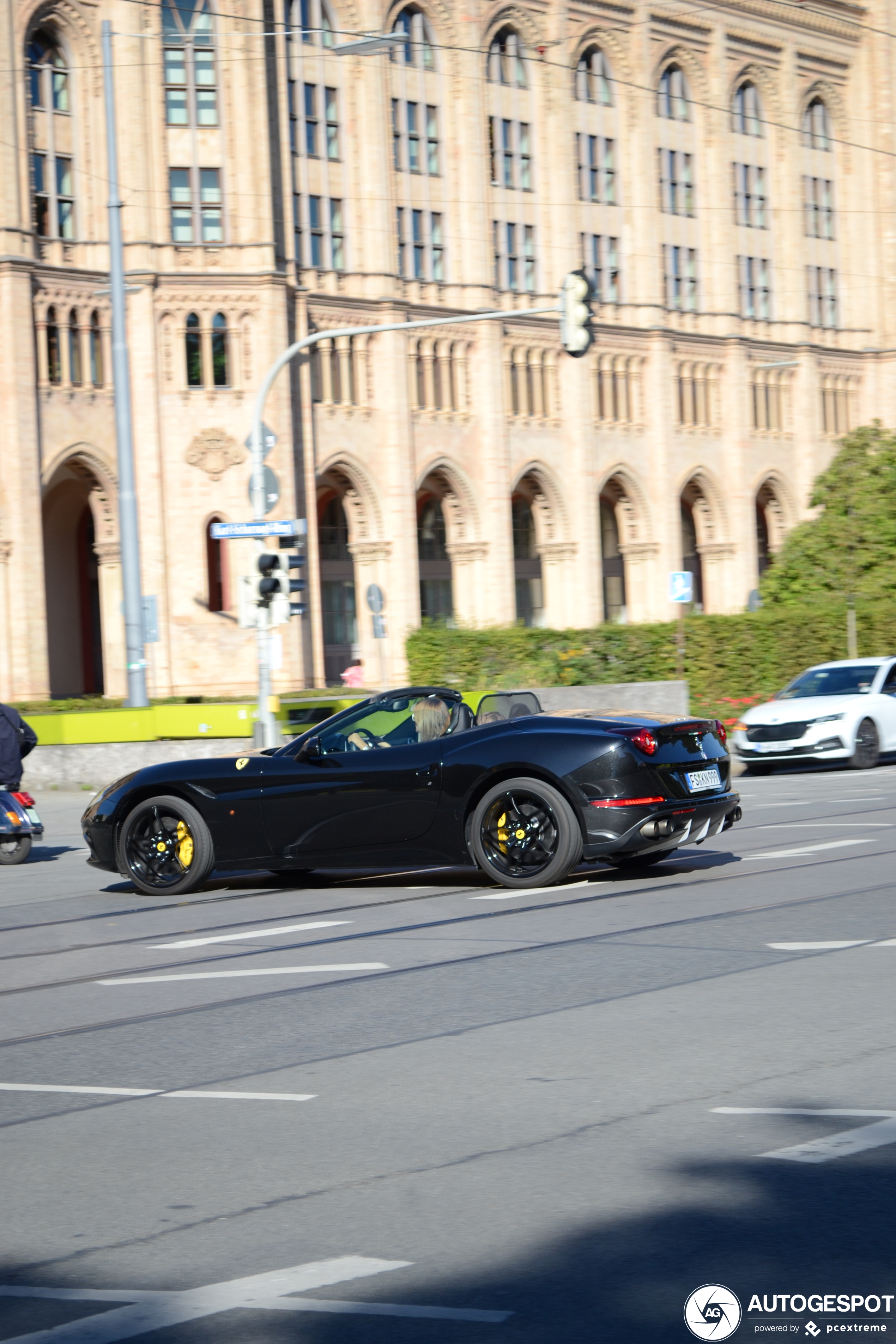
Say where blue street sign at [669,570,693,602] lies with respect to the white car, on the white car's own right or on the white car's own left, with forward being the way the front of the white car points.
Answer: on the white car's own right

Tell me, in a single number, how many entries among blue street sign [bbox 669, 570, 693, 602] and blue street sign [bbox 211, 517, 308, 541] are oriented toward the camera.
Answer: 2

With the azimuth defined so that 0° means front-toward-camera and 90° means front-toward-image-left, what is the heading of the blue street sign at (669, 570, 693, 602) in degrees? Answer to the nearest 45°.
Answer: approximately 0°

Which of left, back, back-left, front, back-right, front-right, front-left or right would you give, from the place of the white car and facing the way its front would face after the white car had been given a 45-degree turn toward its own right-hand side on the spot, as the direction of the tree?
right

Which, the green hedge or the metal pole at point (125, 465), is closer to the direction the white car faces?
the metal pole

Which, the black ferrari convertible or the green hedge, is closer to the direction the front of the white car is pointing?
the black ferrari convertible

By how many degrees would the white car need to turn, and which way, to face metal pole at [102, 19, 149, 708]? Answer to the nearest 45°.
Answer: approximately 45° to its right

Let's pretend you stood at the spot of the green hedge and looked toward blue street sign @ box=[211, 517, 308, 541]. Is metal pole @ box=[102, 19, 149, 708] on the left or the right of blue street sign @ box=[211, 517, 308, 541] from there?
right

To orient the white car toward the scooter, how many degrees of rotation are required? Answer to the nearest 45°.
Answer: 0° — it already faces it
